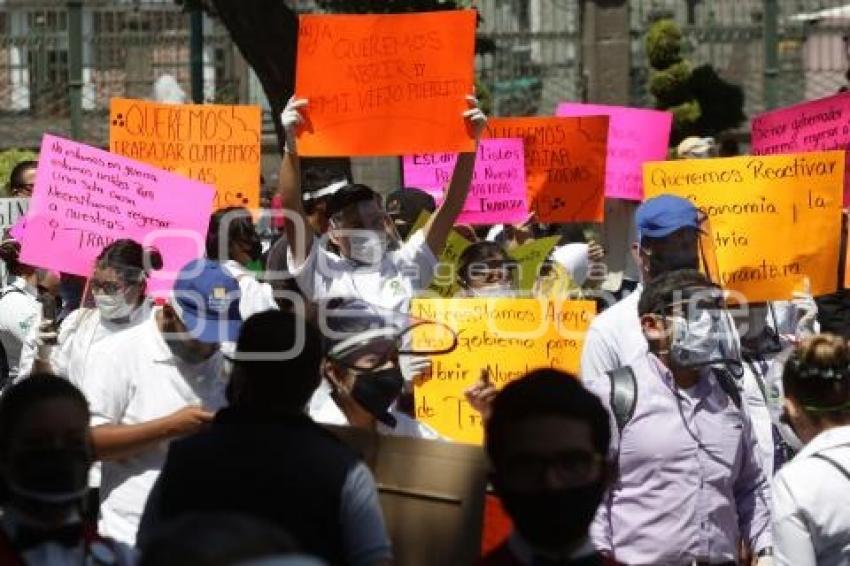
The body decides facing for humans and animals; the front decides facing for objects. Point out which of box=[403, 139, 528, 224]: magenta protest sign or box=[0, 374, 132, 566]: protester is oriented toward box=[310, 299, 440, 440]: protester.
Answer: the magenta protest sign

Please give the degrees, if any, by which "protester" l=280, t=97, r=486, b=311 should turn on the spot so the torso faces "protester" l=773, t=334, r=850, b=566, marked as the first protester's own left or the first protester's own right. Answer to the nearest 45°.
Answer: approximately 45° to the first protester's own left

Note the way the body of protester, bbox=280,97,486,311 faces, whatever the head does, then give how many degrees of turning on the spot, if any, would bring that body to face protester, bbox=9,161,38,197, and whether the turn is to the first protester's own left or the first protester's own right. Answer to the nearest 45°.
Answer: approximately 135° to the first protester's own right

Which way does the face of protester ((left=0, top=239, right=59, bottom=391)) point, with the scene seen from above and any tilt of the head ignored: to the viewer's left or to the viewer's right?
to the viewer's right

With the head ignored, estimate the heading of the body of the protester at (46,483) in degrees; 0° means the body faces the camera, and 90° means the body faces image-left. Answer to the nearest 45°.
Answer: approximately 0°

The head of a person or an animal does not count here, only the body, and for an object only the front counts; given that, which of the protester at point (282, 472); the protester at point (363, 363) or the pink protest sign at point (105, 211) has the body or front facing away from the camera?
the protester at point (282, 472)

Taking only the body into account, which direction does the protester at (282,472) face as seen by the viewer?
away from the camera

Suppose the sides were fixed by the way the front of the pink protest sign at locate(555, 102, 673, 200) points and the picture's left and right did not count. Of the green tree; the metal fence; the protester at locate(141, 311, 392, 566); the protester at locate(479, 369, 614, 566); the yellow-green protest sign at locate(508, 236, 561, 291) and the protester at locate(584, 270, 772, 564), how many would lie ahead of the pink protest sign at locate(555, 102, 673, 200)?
4

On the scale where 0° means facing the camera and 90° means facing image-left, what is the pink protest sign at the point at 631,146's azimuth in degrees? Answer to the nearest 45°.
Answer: approximately 0°

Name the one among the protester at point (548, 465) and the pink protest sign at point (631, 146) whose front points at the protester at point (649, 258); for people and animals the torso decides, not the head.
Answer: the pink protest sign

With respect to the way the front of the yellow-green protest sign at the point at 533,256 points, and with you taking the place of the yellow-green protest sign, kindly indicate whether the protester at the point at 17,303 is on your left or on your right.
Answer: on your right

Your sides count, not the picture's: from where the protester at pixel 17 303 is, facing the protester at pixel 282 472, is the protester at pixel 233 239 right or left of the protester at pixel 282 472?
left
